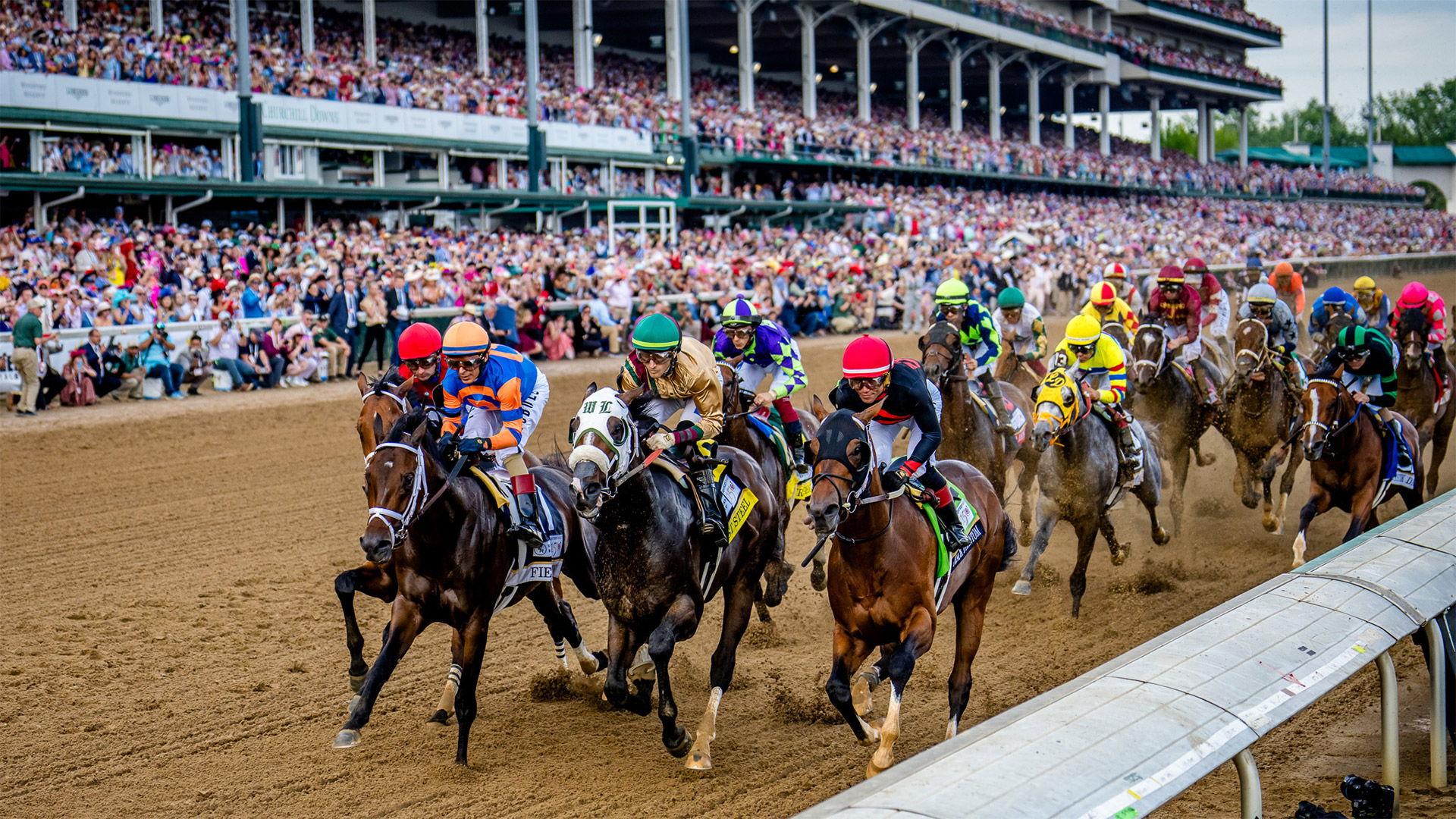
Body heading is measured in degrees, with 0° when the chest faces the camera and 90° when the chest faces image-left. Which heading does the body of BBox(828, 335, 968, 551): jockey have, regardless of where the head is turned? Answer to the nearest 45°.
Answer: approximately 45°

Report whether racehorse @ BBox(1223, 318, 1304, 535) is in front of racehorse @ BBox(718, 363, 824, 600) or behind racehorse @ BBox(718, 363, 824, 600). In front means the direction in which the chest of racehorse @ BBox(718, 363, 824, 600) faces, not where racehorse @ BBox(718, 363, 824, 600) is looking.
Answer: behind

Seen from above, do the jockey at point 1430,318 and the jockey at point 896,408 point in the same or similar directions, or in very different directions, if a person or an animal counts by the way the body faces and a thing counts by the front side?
same or similar directions

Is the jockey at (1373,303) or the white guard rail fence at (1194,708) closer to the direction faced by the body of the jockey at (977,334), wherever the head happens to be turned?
the white guard rail fence

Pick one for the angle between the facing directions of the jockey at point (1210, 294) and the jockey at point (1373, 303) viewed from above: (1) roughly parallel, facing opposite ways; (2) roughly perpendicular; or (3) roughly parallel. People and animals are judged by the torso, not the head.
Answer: roughly parallel

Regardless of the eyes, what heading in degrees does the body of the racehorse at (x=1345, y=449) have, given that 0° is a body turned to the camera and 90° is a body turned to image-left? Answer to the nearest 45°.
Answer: approximately 45°

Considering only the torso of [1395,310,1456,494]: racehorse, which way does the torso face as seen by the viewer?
toward the camera

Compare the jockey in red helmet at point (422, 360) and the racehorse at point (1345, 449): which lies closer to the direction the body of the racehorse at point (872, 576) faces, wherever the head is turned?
the jockey in red helmet

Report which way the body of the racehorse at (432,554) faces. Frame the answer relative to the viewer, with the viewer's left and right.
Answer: facing the viewer and to the left of the viewer

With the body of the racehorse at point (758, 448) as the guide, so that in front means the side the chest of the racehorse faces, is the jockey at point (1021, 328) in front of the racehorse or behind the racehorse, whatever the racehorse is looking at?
behind

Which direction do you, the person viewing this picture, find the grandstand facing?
facing the viewer and to the right of the viewer

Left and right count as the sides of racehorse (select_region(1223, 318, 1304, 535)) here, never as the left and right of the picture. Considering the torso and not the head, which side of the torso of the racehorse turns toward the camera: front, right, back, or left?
front

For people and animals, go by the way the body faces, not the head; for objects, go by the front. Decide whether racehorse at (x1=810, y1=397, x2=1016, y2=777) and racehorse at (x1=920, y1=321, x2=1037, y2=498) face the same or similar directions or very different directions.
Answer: same or similar directions

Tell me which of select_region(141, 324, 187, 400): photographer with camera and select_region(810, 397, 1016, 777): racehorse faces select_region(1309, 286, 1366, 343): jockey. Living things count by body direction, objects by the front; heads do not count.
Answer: the photographer with camera

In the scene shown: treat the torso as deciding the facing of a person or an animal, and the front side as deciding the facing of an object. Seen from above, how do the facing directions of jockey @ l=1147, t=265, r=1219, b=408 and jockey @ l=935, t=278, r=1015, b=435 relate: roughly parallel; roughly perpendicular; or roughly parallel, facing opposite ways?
roughly parallel

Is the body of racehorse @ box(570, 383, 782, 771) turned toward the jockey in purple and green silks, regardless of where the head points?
no

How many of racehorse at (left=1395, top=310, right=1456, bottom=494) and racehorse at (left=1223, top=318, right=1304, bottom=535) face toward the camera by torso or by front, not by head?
2

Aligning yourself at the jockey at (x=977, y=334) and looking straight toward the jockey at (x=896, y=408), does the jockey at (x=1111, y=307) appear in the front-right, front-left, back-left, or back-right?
back-left

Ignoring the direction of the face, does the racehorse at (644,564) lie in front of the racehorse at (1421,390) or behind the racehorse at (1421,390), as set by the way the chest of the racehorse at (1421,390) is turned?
in front
